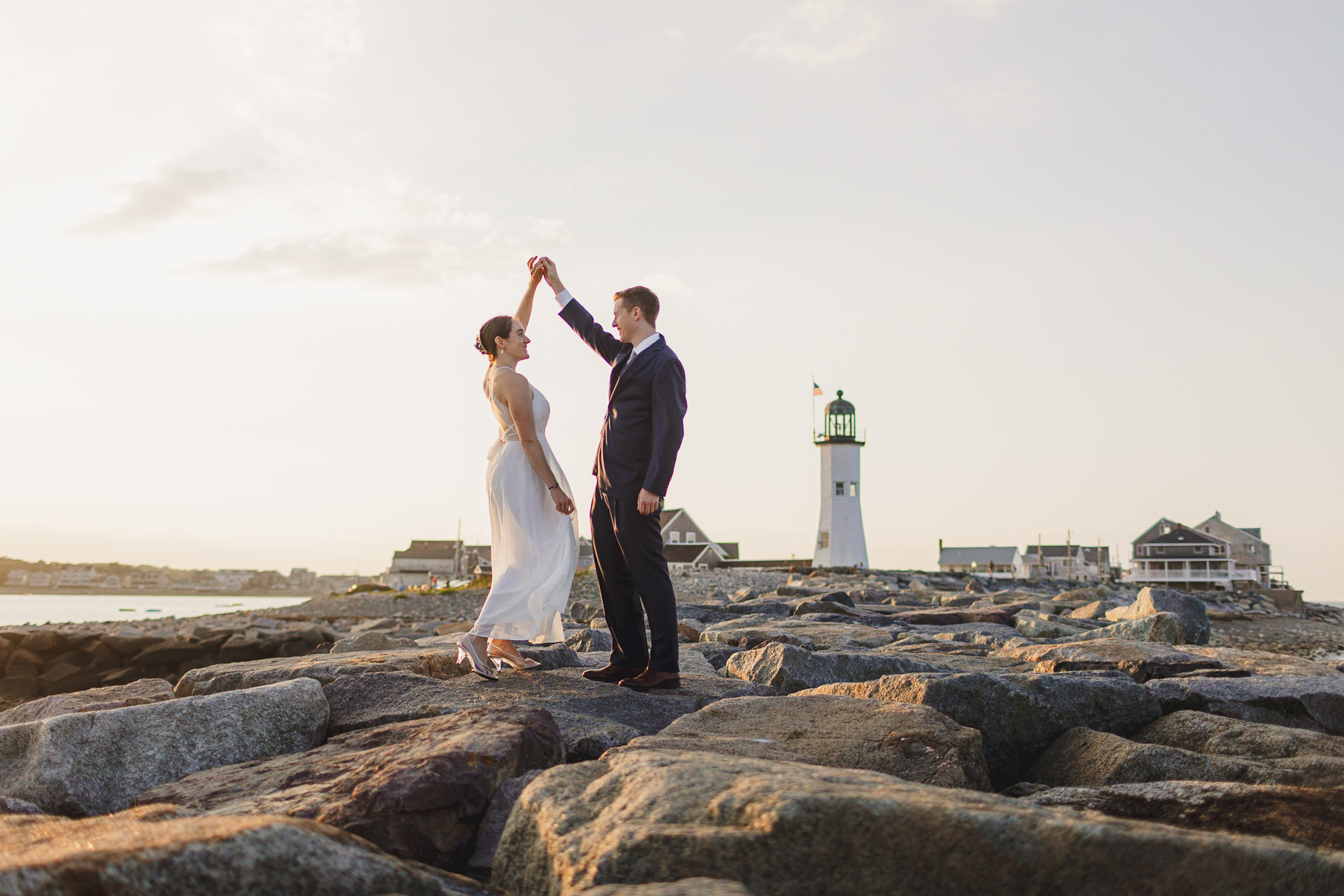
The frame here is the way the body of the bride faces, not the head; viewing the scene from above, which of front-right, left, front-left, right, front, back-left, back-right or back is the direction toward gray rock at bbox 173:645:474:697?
back

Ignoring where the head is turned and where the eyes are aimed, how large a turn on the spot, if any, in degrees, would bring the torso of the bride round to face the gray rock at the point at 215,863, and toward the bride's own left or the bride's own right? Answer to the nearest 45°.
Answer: approximately 90° to the bride's own right

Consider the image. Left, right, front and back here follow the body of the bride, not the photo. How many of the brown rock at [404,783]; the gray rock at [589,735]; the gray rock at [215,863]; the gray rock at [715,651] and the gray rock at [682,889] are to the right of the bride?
4

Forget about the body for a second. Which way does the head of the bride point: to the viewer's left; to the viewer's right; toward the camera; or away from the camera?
to the viewer's right

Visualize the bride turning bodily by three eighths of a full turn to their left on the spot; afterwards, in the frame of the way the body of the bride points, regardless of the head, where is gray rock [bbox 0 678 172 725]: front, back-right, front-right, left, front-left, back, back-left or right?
front-left

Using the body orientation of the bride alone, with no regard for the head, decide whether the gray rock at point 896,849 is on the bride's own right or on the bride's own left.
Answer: on the bride's own right

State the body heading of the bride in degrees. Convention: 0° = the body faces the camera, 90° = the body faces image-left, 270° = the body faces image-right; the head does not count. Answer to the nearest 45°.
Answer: approximately 270°

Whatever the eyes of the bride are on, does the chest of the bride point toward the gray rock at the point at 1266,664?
yes

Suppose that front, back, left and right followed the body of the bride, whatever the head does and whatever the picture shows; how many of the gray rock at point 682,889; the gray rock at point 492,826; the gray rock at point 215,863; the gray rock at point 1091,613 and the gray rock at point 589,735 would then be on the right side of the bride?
4

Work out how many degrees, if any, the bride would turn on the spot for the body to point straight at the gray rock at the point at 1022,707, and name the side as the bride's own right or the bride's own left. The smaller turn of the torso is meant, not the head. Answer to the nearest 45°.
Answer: approximately 45° to the bride's own right

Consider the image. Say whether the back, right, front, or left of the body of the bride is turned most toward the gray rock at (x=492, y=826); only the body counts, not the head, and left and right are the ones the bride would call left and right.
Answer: right
